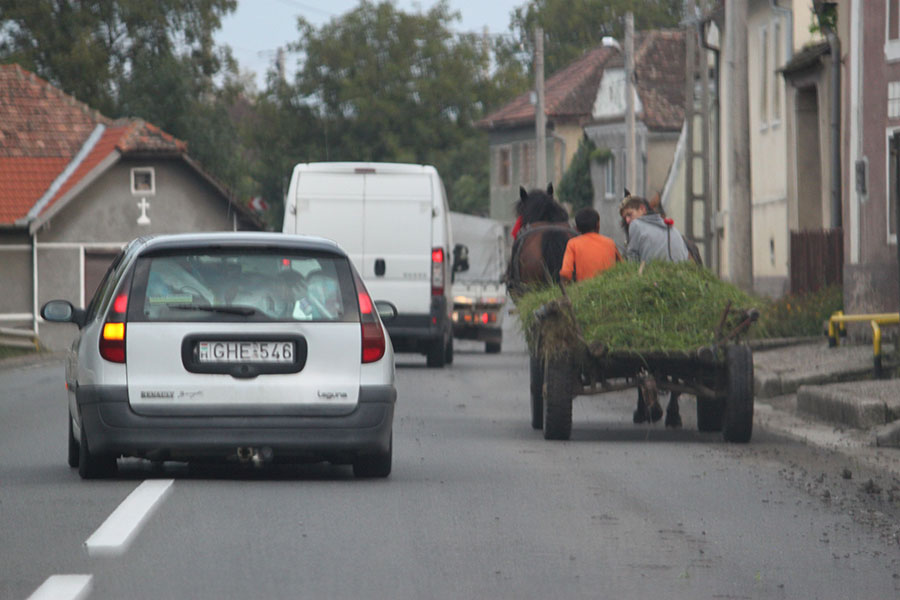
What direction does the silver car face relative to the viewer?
away from the camera

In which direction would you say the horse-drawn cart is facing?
away from the camera

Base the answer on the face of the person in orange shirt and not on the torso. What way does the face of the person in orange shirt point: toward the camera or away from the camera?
away from the camera

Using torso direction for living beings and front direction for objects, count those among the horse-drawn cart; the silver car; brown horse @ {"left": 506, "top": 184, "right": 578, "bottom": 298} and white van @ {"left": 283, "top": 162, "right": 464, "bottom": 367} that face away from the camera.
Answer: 4

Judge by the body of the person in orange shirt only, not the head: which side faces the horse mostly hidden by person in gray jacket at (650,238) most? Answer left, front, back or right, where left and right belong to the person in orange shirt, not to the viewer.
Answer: front

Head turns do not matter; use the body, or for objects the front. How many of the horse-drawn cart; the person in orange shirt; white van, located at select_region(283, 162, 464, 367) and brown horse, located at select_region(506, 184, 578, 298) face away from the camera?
4

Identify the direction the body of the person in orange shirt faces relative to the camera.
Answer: away from the camera

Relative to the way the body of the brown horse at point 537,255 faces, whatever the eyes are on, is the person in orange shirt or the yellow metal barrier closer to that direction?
the yellow metal barrier

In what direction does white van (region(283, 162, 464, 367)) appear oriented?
away from the camera

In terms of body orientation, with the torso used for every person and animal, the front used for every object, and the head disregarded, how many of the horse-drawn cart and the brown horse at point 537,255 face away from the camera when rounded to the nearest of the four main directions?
2

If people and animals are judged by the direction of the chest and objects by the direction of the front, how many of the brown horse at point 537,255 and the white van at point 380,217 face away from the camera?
2

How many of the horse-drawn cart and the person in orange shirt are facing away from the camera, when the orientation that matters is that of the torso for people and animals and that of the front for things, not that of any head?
2

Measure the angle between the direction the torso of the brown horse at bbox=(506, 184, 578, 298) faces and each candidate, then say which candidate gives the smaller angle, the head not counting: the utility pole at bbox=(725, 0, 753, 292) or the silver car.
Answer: the utility pole

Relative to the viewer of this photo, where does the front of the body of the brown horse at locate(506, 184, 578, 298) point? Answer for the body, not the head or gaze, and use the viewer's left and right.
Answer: facing away from the viewer
